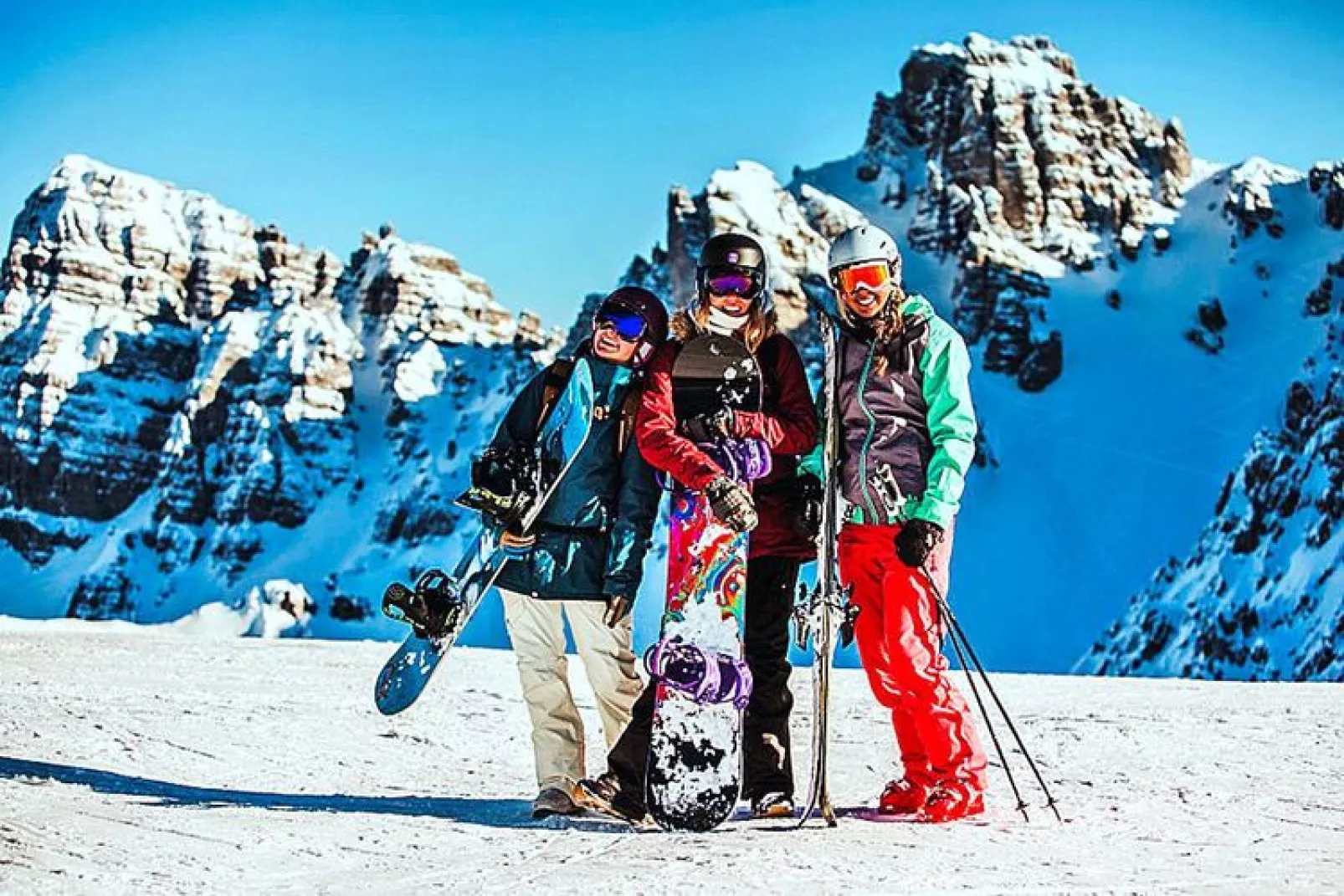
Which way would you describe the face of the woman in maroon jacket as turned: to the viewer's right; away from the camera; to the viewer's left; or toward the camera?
toward the camera

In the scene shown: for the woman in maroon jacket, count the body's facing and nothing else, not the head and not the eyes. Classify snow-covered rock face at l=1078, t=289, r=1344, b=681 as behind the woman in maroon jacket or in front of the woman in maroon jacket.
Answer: behind

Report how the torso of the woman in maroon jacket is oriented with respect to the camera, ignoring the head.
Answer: toward the camera
